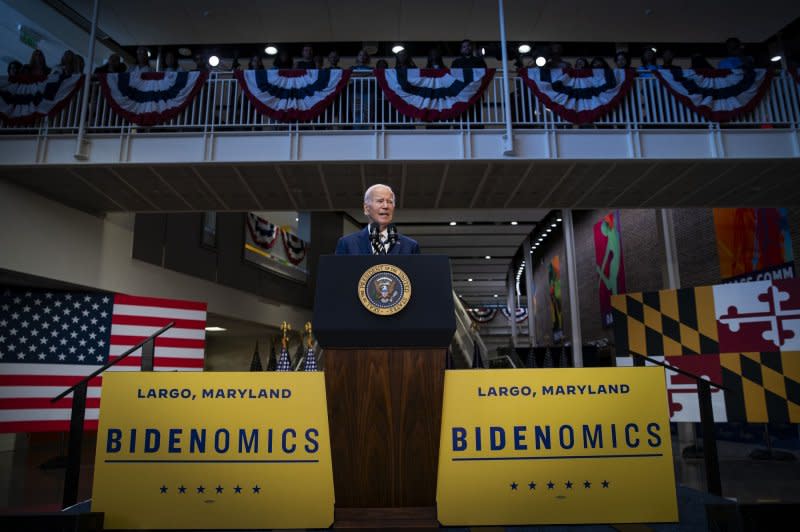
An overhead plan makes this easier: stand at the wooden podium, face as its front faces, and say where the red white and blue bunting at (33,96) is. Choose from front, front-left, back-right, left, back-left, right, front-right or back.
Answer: back-right

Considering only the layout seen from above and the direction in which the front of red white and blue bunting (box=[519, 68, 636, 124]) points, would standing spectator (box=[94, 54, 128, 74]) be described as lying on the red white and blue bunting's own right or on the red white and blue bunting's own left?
on the red white and blue bunting's own right

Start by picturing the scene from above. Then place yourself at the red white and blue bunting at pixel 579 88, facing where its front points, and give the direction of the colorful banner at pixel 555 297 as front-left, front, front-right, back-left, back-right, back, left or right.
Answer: back

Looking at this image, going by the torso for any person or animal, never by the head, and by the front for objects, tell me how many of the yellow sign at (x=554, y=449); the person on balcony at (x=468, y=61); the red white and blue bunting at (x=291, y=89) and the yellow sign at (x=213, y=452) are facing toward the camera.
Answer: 4

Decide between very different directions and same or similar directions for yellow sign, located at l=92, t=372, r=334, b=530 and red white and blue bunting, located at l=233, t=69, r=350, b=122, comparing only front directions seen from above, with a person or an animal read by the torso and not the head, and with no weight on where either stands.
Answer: same or similar directions

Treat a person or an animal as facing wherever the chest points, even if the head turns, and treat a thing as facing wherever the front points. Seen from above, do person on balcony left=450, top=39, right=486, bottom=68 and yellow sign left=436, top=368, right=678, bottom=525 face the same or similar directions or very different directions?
same or similar directions

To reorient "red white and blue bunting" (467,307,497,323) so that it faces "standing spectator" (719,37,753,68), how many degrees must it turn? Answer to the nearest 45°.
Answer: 0° — it already faces them

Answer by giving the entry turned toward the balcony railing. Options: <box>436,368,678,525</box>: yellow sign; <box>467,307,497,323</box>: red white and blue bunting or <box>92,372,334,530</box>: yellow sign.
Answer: the red white and blue bunting

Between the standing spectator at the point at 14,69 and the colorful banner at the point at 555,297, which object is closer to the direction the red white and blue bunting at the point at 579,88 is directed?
the standing spectator

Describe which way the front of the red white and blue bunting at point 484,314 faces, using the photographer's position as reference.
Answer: facing the viewer

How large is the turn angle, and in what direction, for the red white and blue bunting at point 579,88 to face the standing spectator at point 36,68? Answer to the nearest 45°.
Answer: approximately 90° to its right

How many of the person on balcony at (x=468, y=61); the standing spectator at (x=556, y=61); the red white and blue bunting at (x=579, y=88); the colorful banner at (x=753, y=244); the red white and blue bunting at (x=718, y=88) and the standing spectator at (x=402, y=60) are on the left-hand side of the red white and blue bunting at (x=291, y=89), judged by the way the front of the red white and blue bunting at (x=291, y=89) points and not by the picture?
6

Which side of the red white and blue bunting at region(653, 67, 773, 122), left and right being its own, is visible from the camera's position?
front

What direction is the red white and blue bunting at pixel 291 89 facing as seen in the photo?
toward the camera

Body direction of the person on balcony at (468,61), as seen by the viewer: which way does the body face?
toward the camera

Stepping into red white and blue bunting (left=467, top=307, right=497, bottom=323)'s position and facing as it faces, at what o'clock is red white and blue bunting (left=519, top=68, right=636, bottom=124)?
red white and blue bunting (left=519, top=68, right=636, bottom=124) is roughly at 12 o'clock from red white and blue bunting (left=467, top=307, right=497, bottom=323).

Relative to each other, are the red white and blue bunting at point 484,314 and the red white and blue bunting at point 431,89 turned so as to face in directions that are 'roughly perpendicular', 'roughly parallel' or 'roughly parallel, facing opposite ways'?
roughly parallel

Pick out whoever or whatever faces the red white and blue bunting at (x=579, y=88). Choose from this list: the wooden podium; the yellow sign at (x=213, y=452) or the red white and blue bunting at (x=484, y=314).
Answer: the red white and blue bunting at (x=484, y=314)

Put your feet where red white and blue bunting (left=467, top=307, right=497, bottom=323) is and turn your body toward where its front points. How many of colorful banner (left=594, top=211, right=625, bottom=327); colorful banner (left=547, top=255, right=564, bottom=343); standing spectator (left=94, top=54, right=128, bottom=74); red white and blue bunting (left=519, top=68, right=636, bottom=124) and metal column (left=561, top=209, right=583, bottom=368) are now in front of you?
5
